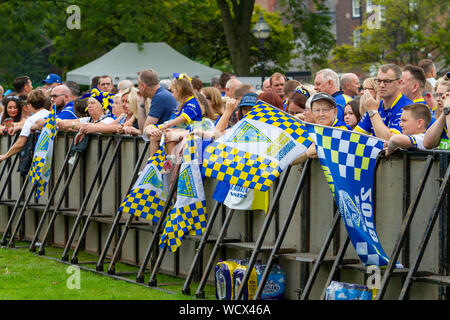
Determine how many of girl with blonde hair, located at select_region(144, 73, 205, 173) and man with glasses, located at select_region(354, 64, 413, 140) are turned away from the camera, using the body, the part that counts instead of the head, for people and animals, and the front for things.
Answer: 0

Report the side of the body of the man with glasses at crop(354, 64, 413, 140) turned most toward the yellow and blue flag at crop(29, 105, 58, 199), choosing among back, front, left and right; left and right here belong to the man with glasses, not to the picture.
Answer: right

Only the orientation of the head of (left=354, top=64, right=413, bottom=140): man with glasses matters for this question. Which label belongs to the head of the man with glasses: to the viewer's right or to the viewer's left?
to the viewer's left

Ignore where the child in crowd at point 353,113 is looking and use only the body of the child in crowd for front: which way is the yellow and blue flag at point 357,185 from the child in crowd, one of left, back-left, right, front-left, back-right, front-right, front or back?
front-left

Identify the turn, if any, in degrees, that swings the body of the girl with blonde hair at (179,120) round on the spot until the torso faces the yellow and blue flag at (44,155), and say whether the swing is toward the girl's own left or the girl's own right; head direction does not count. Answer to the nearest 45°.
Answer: approximately 45° to the girl's own right

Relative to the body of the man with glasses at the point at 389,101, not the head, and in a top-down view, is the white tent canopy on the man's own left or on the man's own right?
on the man's own right

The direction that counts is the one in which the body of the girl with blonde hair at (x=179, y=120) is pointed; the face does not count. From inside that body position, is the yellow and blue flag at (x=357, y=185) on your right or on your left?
on your left

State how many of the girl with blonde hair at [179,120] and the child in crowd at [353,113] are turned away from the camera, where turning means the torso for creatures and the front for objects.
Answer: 0

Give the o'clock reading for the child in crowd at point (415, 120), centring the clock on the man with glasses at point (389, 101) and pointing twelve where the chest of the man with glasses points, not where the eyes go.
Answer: The child in crowd is roughly at 10 o'clock from the man with glasses.

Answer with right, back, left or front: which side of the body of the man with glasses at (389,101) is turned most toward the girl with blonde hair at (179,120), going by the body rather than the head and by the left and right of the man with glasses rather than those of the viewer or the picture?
right
